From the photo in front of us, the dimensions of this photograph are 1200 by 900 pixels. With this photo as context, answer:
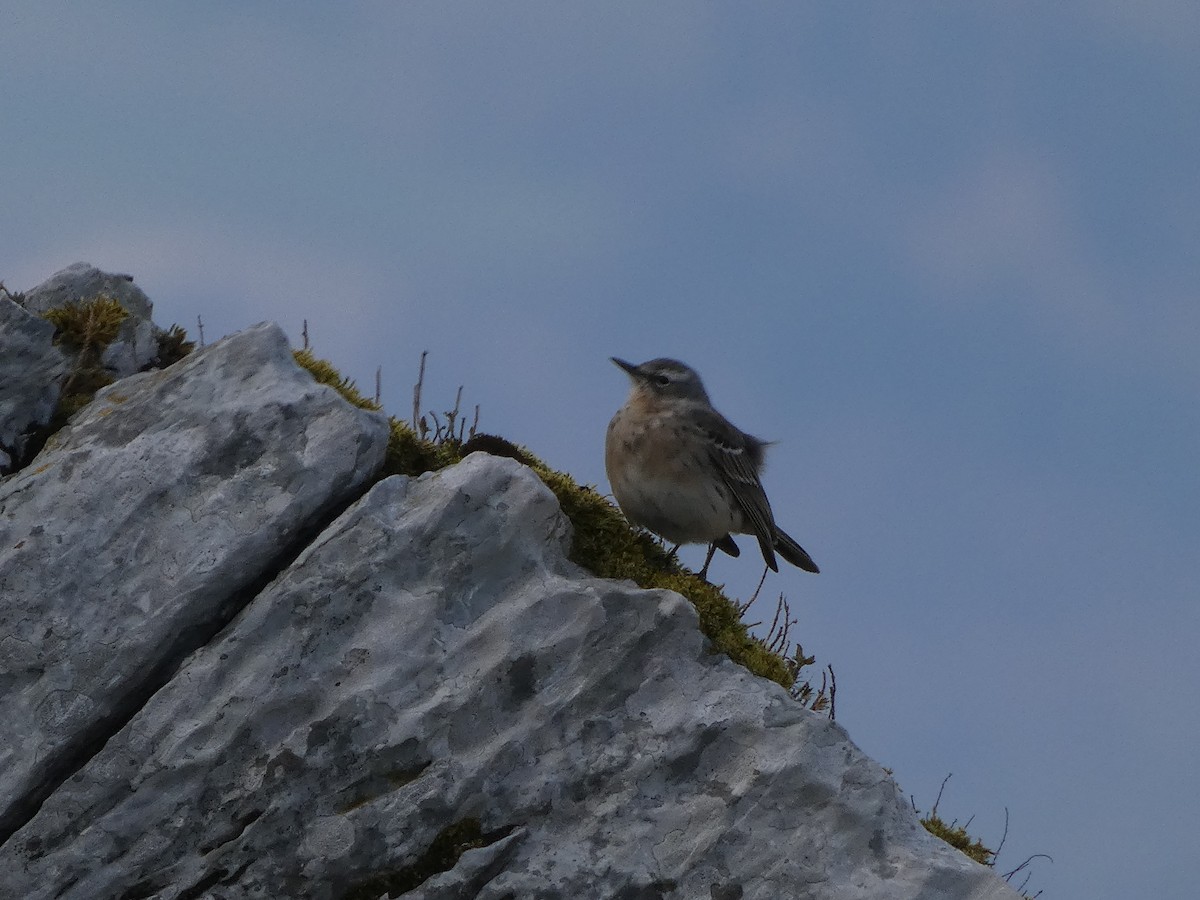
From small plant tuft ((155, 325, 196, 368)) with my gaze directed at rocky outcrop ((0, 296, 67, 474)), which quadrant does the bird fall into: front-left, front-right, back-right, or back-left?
back-left

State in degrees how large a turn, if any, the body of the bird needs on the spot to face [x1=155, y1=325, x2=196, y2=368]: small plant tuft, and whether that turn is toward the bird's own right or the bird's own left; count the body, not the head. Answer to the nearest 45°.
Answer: approximately 45° to the bird's own right

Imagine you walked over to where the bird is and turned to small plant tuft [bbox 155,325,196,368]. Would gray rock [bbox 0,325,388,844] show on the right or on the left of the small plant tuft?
left

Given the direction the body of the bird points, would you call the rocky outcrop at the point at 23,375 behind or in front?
in front

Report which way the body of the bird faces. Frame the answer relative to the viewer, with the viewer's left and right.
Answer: facing the viewer and to the left of the viewer

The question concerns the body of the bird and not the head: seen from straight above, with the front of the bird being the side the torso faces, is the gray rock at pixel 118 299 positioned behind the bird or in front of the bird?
in front

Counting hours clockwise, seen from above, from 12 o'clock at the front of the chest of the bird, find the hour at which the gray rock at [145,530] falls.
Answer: The gray rock is roughly at 12 o'clock from the bird.
